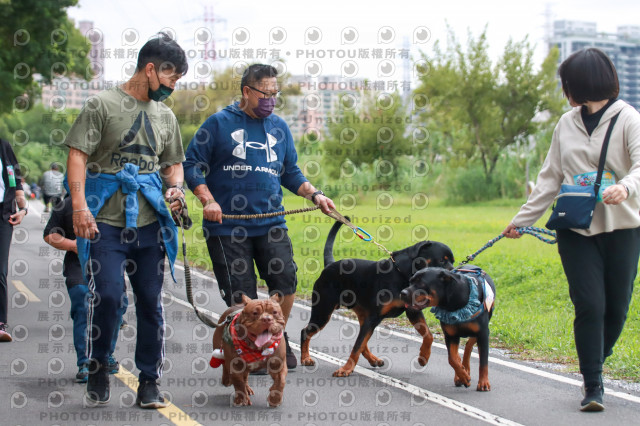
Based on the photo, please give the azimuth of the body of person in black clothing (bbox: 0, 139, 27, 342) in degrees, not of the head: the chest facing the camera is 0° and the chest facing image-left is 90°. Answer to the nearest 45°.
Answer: approximately 0°

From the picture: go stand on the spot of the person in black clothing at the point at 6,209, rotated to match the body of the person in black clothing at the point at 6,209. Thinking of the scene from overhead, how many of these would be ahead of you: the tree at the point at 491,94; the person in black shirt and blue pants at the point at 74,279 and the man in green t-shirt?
2

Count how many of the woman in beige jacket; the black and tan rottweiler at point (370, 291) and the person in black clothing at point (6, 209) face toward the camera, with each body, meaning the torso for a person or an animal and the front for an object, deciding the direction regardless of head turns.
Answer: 2

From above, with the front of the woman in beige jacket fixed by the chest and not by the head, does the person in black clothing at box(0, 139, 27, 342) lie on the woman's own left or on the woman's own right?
on the woman's own right

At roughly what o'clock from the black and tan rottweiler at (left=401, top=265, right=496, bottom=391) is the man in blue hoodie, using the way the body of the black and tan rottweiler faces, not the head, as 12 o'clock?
The man in blue hoodie is roughly at 2 o'clock from the black and tan rottweiler.

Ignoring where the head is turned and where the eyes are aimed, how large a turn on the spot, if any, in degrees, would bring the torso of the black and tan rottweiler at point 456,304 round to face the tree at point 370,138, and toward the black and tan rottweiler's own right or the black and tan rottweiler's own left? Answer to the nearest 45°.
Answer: approximately 135° to the black and tan rottweiler's own right

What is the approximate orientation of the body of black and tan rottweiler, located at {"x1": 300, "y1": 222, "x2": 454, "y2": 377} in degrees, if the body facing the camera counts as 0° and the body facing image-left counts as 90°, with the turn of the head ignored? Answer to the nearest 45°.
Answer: approximately 270°

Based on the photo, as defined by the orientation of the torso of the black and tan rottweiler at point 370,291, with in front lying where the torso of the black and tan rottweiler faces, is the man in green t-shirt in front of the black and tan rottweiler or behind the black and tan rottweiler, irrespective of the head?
behind

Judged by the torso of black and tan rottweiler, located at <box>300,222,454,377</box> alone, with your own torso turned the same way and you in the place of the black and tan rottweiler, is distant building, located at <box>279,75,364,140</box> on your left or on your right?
on your left
